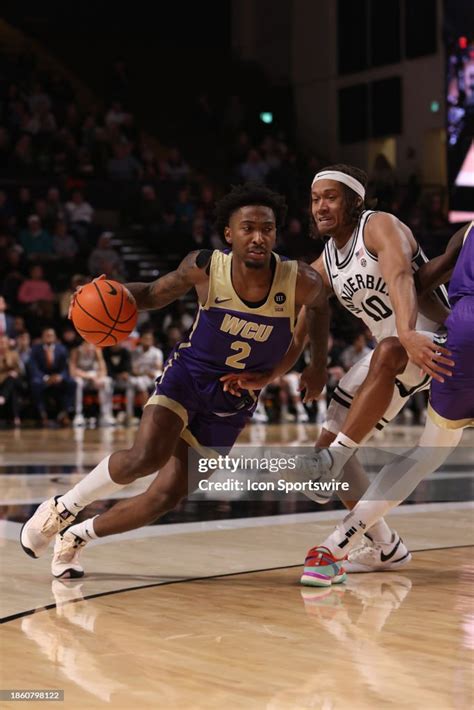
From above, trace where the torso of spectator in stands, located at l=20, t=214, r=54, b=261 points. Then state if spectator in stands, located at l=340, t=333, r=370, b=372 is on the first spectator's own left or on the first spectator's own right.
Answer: on the first spectator's own left

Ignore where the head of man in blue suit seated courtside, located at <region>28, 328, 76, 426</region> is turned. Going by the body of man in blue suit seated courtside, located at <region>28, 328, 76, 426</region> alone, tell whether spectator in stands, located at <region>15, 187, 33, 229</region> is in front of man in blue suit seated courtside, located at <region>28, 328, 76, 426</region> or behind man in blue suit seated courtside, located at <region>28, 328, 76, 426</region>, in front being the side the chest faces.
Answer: behind

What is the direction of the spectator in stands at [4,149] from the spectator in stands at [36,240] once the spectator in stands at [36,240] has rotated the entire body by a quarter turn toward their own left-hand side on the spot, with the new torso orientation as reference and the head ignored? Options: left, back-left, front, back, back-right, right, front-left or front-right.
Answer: left

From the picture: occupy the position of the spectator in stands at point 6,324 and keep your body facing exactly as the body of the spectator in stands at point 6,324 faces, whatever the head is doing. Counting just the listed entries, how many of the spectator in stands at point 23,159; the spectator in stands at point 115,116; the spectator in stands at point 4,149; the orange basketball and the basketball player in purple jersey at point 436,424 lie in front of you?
2
